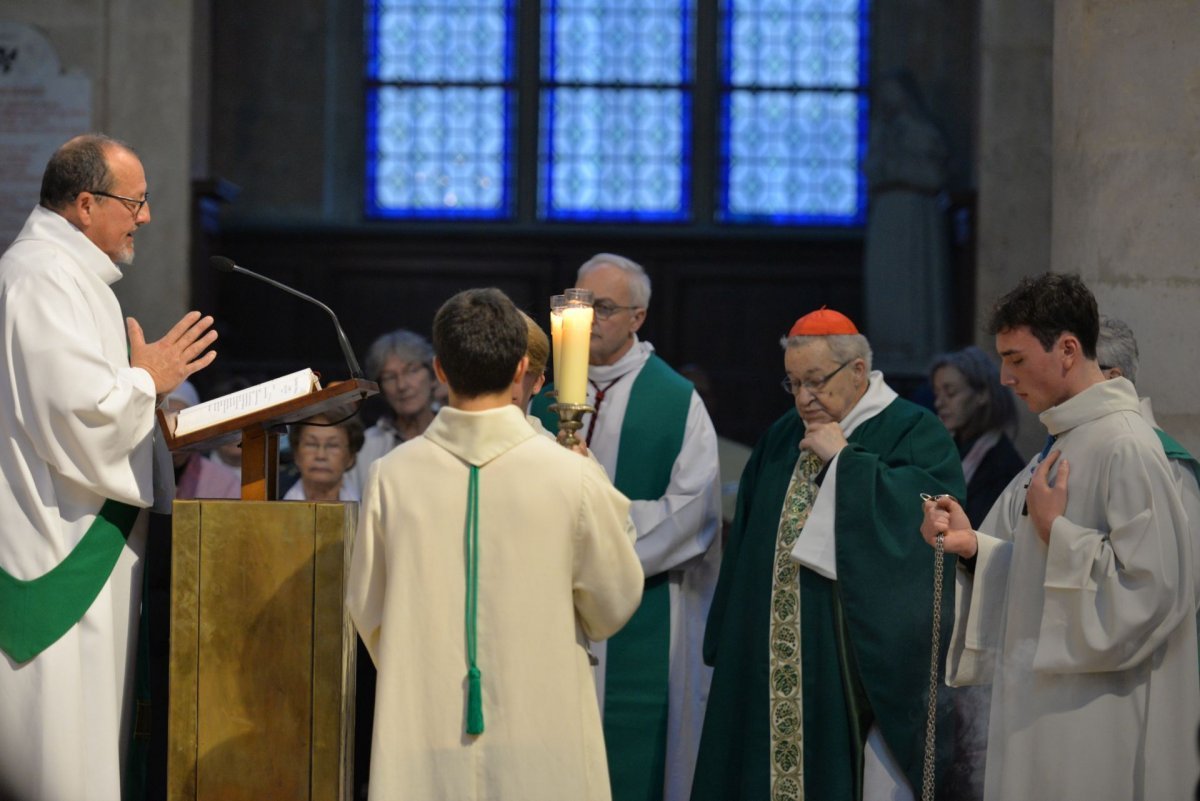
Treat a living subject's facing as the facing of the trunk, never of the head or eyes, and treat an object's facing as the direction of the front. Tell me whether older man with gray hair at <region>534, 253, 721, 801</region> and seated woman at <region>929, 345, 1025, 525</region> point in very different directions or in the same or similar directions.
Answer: same or similar directions

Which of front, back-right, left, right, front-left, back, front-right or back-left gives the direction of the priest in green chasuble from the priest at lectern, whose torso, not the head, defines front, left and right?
front

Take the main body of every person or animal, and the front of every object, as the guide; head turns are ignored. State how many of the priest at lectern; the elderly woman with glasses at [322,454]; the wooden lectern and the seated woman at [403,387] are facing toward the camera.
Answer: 2

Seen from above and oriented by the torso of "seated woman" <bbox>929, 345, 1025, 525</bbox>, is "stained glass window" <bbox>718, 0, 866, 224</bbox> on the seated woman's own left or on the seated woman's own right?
on the seated woman's own right

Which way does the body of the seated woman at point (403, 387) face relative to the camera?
toward the camera

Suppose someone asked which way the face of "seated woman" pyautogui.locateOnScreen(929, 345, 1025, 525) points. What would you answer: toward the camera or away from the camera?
toward the camera

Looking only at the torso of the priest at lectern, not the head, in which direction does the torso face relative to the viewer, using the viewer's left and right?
facing to the right of the viewer

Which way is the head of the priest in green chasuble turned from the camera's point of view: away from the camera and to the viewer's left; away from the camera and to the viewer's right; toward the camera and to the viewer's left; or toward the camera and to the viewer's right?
toward the camera and to the viewer's left

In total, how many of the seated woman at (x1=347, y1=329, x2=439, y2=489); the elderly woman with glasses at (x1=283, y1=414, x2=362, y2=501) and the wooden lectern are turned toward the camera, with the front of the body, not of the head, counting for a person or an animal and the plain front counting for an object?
2

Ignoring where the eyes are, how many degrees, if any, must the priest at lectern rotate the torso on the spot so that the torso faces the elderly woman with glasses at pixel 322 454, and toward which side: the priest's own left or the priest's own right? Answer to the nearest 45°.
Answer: approximately 45° to the priest's own left

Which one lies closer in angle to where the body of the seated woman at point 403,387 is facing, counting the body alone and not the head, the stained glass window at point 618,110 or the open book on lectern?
the open book on lectern

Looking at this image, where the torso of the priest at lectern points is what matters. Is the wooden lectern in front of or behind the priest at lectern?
in front

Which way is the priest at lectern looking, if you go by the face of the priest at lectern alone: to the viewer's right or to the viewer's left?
to the viewer's right

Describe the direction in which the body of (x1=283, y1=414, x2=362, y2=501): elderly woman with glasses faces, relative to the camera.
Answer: toward the camera

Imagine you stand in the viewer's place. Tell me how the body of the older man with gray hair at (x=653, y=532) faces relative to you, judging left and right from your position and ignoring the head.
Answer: facing the viewer and to the left of the viewer

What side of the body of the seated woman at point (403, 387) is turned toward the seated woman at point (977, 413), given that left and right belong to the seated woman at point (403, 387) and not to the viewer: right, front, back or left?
left
